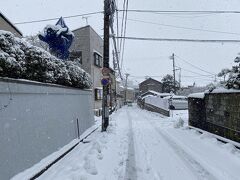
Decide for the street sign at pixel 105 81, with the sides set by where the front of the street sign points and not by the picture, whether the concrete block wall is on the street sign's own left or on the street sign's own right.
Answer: on the street sign's own left

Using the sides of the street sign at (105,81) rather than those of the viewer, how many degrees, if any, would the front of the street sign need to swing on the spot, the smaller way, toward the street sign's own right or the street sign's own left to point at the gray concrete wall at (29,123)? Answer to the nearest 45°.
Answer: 0° — it already faces it

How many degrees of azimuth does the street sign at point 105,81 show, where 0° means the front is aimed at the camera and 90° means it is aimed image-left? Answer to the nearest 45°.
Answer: approximately 0°

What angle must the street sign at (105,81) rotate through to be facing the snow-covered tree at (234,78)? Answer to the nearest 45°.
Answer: approximately 45° to its left
